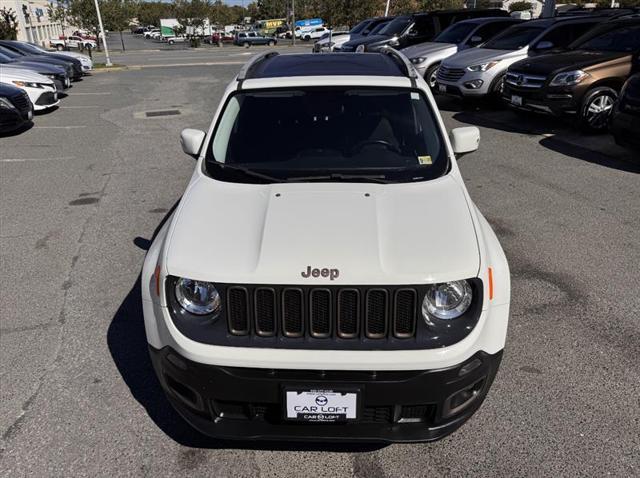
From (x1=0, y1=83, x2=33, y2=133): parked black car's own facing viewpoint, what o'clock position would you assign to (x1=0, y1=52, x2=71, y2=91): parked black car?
(x1=0, y1=52, x2=71, y2=91): parked black car is roughly at 8 o'clock from (x1=0, y1=83, x2=33, y2=133): parked black car.

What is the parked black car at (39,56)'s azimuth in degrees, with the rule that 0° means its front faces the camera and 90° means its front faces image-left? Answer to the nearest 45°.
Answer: approximately 315°

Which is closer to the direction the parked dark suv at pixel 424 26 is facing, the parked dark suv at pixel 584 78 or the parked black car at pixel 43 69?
the parked black car

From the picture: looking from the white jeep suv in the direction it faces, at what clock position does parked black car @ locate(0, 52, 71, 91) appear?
The parked black car is roughly at 5 o'clock from the white jeep suv.

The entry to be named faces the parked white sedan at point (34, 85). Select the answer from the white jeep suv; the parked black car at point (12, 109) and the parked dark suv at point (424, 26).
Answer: the parked dark suv

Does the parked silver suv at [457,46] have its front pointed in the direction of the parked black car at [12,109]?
yes

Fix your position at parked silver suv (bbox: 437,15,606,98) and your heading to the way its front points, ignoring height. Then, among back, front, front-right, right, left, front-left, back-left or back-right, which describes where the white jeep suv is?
front-left

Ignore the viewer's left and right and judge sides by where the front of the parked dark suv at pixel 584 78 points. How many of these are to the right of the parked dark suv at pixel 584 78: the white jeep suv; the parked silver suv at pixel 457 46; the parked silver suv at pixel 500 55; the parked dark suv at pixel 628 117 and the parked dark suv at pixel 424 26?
3

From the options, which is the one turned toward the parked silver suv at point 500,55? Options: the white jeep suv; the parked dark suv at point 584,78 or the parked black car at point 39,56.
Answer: the parked black car

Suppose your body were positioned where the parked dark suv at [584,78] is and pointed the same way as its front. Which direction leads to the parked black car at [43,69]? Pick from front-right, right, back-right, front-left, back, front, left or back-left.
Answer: front-right
